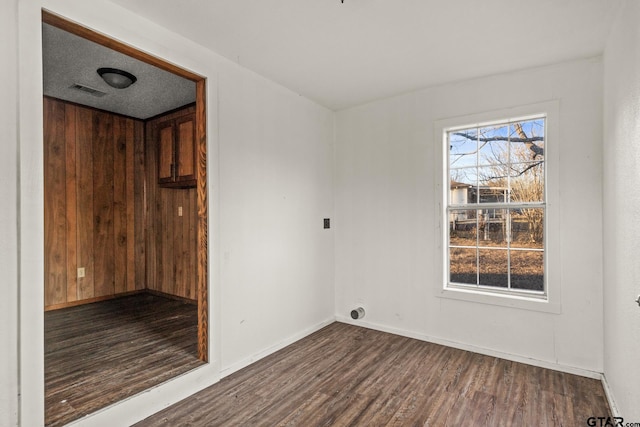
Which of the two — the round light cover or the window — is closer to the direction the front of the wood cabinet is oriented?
the round light cover

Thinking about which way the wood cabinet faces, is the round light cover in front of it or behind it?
in front

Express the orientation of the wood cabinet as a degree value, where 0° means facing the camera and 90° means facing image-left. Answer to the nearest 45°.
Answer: approximately 45°
